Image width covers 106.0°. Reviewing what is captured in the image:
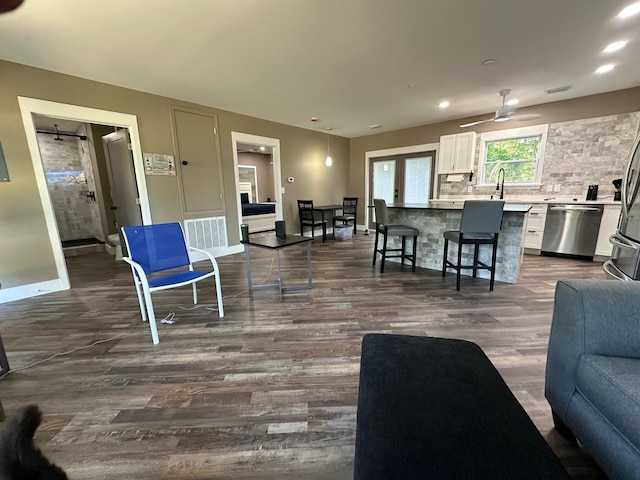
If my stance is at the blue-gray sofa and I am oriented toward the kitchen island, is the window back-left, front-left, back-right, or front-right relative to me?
front-right

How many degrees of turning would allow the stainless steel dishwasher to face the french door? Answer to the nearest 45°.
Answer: approximately 90° to its right

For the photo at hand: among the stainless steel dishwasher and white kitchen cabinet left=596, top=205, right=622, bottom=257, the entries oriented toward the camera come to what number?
2

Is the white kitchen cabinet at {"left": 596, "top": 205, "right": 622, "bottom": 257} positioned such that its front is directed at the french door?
no

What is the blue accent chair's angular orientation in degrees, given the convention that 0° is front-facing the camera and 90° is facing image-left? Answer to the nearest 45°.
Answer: approximately 315°

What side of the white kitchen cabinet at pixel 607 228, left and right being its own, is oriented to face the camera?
front

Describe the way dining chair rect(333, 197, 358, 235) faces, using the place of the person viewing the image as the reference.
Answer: facing the viewer and to the left of the viewer

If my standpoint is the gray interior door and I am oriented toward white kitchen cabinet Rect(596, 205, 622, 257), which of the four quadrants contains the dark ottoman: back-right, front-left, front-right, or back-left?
front-right

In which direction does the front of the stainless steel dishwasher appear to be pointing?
toward the camera

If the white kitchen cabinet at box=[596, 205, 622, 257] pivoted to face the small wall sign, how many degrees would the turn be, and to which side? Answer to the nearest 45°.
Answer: approximately 45° to its right

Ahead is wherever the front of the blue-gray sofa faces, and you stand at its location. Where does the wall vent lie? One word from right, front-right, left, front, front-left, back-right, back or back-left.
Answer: front-right

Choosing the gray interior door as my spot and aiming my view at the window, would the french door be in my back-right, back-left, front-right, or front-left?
front-left

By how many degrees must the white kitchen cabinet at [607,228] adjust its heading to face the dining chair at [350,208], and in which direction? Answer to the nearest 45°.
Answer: approximately 90° to its right

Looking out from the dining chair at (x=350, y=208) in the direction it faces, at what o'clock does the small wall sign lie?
The small wall sign is roughly at 12 o'clock from the dining chair.
